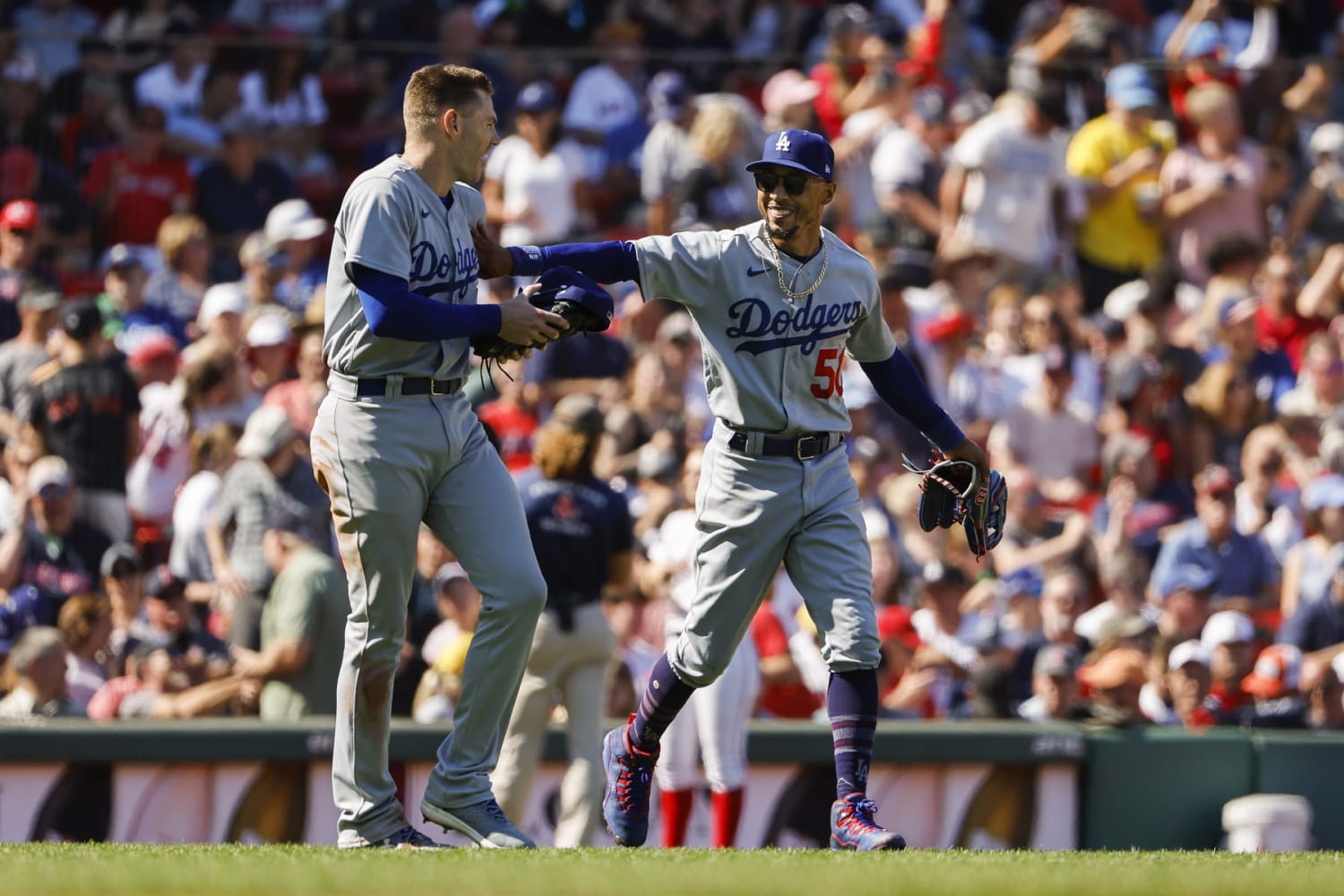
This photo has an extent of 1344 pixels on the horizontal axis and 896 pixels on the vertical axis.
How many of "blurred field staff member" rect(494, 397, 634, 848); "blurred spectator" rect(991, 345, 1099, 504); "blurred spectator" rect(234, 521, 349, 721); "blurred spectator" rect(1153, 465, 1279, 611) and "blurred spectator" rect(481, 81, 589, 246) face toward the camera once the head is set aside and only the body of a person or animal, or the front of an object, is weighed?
3

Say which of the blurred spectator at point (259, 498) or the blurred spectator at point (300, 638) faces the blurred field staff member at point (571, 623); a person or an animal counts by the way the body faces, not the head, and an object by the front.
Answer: the blurred spectator at point (259, 498)

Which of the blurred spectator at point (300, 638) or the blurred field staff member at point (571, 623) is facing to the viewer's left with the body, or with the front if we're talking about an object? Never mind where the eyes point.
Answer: the blurred spectator at point (300, 638)

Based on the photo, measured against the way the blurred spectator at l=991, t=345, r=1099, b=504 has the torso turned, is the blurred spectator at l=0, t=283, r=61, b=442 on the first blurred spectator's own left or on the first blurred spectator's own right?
on the first blurred spectator's own right

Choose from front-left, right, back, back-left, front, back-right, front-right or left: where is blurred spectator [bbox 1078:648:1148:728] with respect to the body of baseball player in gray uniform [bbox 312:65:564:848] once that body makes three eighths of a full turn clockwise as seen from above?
back-right

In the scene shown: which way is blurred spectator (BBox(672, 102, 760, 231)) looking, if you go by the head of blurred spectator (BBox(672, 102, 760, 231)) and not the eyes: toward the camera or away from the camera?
away from the camera

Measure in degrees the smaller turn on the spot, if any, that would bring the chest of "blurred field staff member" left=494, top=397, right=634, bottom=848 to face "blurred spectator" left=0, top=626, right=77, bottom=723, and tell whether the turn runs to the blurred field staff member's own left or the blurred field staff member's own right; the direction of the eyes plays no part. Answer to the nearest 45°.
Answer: approximately 90° to the blurred field staff member's own left

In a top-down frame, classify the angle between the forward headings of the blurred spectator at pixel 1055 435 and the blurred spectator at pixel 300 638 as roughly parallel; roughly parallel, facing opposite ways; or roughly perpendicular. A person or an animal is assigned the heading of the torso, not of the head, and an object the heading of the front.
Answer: roughly perpendicular

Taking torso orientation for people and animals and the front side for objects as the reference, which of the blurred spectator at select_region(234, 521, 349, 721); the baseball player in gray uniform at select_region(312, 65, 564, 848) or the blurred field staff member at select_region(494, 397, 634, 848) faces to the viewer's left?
the blurred spectator at select_region(234, 521, 349, 721)

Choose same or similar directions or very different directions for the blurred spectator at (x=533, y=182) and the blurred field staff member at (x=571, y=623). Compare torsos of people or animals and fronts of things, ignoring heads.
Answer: very different directions

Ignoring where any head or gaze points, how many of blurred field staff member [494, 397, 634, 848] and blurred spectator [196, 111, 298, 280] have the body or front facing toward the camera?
1

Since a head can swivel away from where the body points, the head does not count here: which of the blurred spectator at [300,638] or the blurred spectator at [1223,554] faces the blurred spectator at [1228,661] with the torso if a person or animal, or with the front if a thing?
the blurred spectator at [1223,554]

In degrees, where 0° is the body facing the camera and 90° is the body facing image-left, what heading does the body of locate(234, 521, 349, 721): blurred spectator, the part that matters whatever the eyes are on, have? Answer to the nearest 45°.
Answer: approximately 90°

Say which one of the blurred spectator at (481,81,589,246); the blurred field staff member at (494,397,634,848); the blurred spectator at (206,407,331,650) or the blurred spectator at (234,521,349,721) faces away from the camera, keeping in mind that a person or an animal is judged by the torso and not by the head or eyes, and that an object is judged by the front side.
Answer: the blurred field staff member at (494,397,634,848)

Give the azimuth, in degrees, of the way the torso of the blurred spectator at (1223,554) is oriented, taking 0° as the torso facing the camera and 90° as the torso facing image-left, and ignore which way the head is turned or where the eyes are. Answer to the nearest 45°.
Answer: approximately 0°

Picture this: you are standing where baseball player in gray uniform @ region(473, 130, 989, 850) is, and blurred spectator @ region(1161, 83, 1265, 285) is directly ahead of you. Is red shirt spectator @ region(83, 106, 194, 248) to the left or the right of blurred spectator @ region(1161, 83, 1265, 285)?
left
